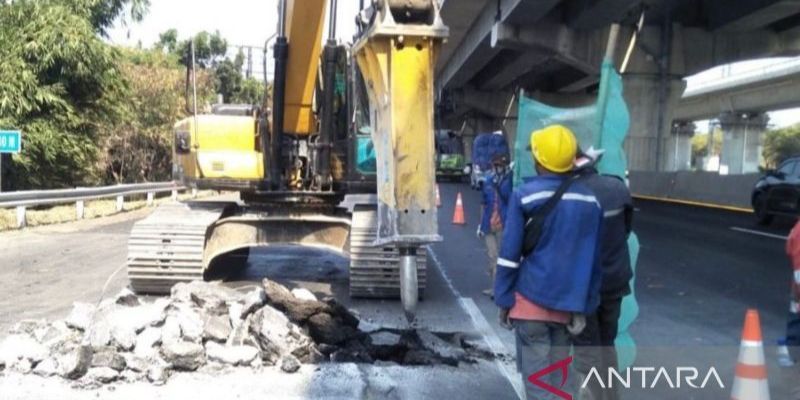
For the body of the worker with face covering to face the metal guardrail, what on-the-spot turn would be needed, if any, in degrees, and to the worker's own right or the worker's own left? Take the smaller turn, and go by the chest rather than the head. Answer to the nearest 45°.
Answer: approximately 90° to the worker's own right

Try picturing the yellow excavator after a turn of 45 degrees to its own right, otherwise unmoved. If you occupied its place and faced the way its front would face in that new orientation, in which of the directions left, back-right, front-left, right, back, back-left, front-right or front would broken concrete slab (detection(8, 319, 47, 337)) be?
front

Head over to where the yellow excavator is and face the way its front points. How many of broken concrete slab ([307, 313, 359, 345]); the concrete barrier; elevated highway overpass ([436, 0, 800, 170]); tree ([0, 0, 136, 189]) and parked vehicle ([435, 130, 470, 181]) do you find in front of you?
1

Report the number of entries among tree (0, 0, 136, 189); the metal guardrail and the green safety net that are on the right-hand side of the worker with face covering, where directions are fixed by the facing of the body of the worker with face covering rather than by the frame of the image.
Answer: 2

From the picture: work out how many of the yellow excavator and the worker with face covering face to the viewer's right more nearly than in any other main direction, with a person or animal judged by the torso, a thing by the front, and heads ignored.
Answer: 0

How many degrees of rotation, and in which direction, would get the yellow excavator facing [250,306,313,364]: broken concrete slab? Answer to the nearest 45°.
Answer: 0° — it already faces it

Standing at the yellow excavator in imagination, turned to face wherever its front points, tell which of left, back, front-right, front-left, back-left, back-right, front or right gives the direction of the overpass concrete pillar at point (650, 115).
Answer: back-left

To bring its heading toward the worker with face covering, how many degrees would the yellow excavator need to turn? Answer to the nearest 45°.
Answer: approximately 45° to its left

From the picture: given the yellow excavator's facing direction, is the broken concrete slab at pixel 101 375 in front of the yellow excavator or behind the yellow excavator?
in front

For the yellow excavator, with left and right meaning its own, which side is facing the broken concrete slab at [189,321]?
front

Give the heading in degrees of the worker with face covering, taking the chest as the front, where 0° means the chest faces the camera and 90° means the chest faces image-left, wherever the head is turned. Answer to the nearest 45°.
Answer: approximately 45°

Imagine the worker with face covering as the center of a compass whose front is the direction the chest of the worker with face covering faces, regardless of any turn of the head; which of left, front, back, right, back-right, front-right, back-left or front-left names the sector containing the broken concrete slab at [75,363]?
front

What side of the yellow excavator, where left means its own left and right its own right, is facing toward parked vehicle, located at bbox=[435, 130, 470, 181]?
back

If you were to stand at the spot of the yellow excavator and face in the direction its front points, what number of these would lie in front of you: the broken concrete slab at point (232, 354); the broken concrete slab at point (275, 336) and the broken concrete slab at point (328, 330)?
3

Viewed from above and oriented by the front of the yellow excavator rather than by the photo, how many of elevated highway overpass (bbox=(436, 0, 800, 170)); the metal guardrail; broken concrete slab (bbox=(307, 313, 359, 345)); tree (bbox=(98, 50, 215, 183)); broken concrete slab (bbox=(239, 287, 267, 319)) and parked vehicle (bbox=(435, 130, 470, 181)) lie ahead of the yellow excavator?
2

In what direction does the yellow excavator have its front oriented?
toward the camera

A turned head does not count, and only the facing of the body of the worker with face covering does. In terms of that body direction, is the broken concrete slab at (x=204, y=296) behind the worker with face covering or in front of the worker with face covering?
in front

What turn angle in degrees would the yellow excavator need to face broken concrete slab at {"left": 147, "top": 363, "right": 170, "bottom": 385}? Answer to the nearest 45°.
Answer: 0° — it already faces it
